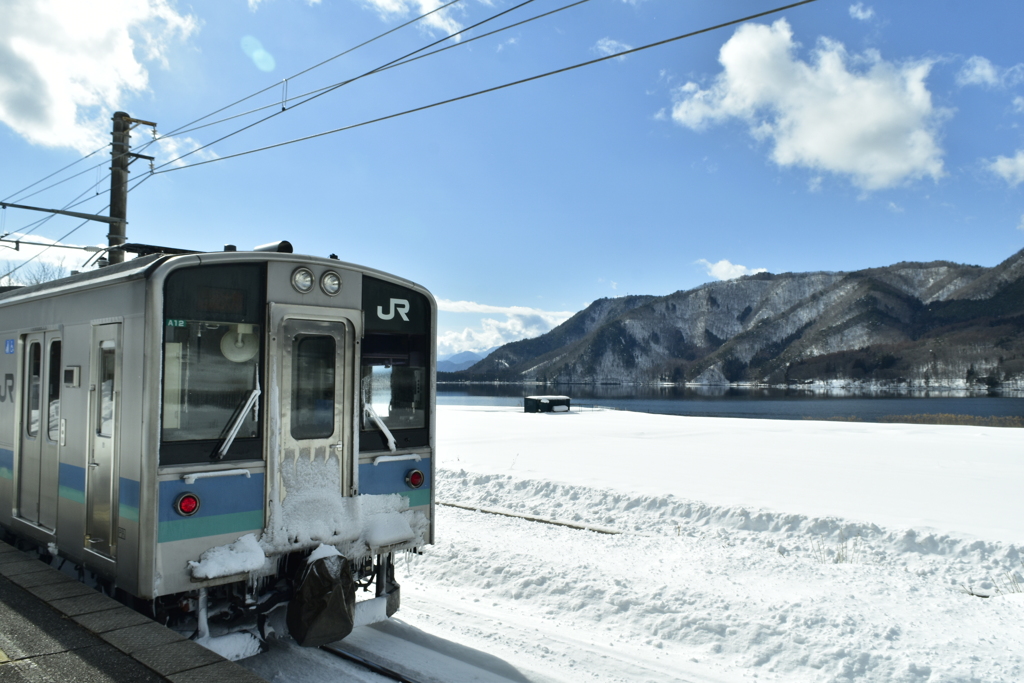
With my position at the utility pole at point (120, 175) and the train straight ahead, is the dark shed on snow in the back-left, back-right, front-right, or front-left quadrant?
back-left
